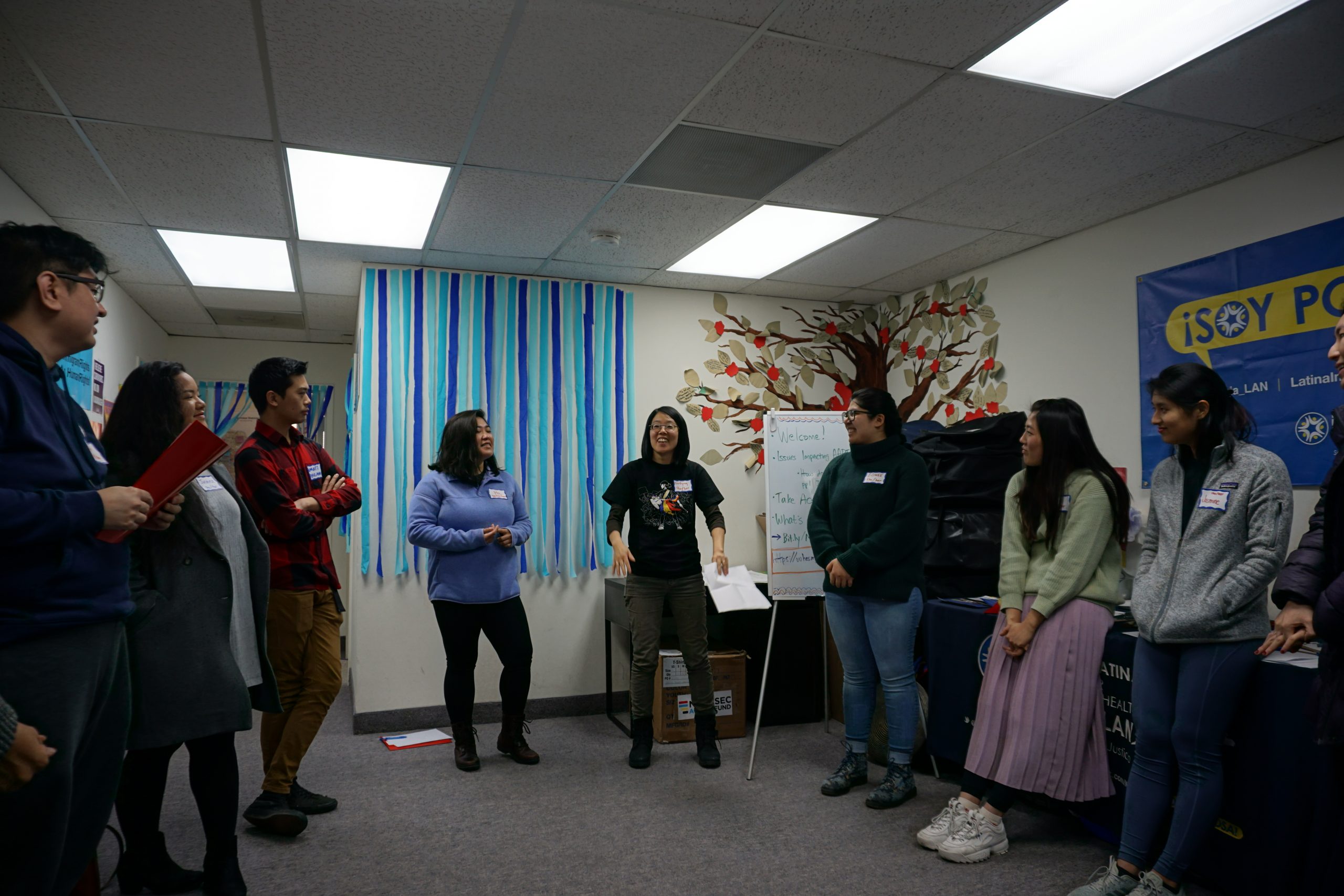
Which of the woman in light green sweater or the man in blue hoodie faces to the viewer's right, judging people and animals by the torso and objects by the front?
the man in blue hoodie

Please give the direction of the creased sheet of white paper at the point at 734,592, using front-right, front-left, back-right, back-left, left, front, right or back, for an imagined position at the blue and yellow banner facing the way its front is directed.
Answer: front-right

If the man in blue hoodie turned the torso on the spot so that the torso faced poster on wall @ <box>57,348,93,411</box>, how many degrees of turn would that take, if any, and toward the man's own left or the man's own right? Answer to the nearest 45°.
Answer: approximately 90° to the man's own left

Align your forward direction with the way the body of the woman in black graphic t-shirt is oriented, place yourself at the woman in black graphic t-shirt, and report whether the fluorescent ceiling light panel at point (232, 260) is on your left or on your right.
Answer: on your right

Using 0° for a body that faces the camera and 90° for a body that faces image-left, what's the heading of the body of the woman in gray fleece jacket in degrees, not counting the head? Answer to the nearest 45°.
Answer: approximately 45°

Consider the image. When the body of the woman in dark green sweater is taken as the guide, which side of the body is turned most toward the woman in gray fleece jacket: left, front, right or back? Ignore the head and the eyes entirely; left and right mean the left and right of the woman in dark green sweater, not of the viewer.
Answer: left

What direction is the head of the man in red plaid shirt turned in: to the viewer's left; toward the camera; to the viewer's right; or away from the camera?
to the viewer's right

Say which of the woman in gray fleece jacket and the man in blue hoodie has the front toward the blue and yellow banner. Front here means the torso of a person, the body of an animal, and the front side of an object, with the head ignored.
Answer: the man in blue hoodie

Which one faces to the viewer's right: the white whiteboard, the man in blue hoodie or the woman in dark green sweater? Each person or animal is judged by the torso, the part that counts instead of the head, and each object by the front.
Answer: the man in blue hoodie

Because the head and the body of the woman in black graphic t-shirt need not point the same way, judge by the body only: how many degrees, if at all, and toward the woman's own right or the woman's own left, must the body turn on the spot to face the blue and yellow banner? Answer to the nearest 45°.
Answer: approximately 90° to the woman's own left

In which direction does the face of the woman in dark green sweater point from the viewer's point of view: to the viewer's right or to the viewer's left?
to the viewer's left
